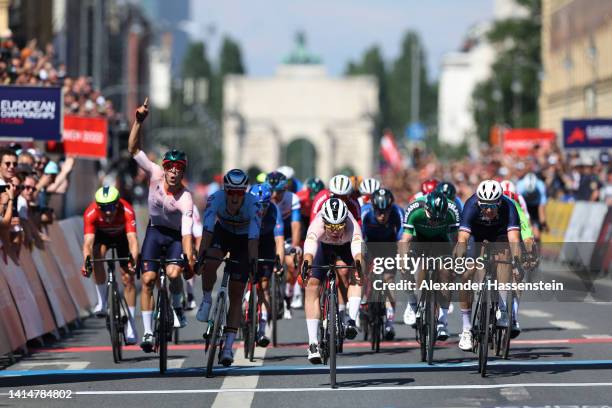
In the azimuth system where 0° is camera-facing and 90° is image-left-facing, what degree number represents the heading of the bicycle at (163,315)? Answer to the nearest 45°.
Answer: approximately 0°

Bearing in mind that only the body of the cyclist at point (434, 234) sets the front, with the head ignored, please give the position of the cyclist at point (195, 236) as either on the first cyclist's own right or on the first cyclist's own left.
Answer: on the first cyclist's own right

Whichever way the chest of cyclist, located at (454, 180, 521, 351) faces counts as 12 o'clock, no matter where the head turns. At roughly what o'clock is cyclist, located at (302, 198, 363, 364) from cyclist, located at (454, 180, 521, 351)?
cyclist, located at (302, 198, 363, 364) is roughly at 2 o'clock from cyclist, located at (454, 180, 521, 351).

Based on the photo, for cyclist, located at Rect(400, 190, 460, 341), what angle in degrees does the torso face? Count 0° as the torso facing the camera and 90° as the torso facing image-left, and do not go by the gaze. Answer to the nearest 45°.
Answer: approximately 0°

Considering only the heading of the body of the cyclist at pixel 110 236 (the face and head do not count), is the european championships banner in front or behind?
behind

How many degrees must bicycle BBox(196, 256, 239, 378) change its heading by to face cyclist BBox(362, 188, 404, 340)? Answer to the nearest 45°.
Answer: approximately 135° to its left
